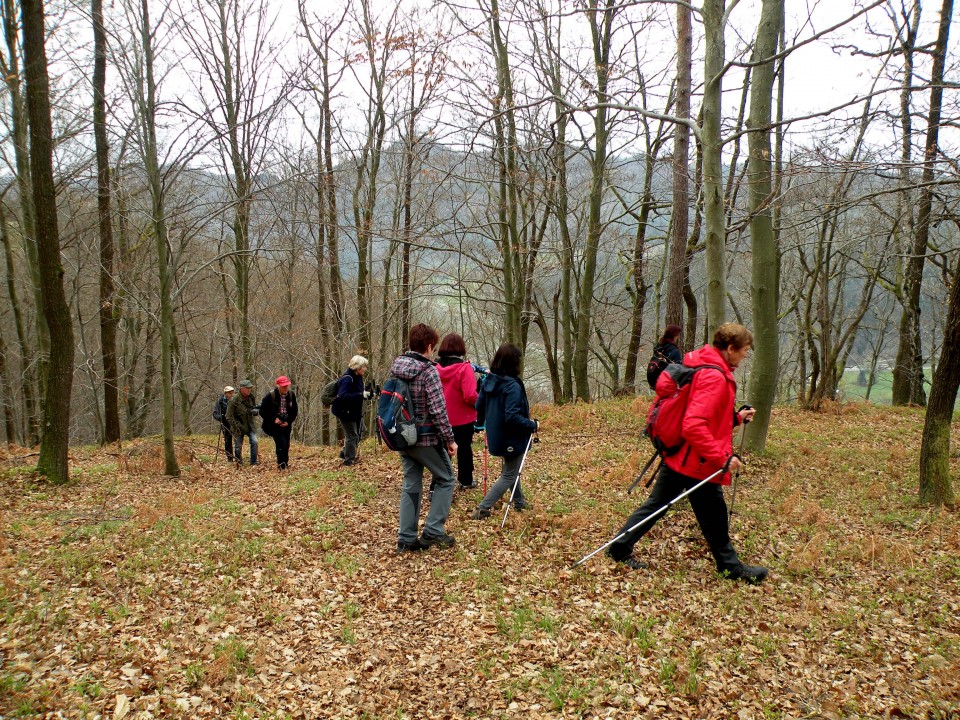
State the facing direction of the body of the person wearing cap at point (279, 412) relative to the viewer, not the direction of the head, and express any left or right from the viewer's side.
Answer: facing the viewer

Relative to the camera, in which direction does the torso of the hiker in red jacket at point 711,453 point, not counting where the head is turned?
to the viewer's right

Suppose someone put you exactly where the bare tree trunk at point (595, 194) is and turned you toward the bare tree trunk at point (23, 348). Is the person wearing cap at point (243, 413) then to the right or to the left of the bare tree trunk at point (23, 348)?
left

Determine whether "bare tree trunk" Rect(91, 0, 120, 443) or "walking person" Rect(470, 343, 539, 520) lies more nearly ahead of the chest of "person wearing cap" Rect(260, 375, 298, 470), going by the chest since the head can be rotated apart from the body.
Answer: the walking person

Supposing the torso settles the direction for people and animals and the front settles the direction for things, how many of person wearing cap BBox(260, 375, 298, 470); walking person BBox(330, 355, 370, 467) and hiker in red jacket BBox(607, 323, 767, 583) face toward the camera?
1

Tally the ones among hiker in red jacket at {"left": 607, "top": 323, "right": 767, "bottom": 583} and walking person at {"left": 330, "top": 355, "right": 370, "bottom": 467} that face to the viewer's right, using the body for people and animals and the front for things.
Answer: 2

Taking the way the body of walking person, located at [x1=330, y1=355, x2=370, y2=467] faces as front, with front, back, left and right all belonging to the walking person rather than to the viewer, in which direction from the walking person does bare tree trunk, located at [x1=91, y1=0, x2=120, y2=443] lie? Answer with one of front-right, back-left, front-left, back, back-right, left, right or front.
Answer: back-left

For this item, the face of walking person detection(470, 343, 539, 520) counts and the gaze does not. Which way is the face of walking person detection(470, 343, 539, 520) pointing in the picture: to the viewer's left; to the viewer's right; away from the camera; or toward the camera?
away from the camera

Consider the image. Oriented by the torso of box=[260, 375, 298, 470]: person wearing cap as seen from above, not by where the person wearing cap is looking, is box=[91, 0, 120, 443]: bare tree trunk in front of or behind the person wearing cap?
behind

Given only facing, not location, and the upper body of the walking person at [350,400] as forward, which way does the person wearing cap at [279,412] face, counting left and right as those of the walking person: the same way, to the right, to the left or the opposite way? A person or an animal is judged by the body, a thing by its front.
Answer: to the right

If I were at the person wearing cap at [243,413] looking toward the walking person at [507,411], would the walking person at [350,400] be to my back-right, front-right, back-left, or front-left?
front-left

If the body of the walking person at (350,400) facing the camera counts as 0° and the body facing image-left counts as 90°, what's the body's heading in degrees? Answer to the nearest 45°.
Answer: approximately 270°

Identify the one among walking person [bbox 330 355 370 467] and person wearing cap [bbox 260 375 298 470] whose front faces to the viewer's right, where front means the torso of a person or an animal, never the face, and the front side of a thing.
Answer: the walking person

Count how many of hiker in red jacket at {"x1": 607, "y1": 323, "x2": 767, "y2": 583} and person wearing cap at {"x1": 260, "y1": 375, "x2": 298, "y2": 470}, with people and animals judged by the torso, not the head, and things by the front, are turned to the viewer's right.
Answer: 1

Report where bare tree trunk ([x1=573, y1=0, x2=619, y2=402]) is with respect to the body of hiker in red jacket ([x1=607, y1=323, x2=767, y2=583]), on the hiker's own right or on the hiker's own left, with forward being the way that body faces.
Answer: on the hiker's own left

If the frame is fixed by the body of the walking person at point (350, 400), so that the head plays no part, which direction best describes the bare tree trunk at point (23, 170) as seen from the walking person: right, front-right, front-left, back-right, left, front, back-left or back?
back-left
